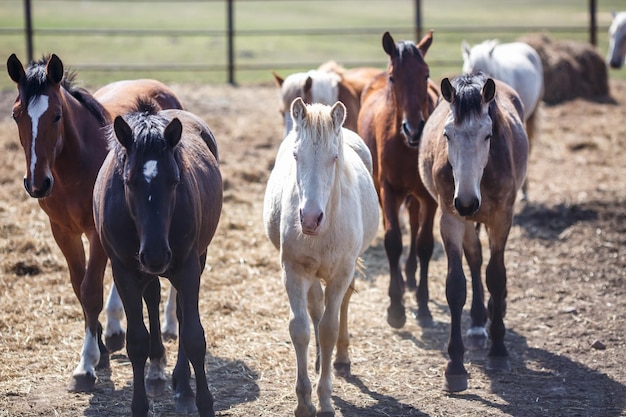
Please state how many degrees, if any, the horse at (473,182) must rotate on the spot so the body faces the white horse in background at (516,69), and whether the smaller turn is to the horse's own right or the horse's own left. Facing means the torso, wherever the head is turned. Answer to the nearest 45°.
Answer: approximately 180°

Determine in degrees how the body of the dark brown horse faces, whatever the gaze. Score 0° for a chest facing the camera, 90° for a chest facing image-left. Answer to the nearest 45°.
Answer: approximately 0°

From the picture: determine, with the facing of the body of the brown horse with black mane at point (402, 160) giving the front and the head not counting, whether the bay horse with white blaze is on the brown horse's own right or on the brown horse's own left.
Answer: on the brown horse's own right

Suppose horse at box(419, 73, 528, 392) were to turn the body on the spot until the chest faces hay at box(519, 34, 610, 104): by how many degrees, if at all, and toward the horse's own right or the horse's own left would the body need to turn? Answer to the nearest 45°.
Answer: approximately 180°

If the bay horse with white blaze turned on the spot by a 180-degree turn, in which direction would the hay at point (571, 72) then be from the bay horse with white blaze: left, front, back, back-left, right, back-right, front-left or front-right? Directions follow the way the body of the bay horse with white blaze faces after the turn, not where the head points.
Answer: front

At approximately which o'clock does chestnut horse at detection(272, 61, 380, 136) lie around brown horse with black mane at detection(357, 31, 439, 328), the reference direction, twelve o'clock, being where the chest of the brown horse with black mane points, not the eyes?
The chestnut horse is roughly at 5 o'clock from the brown horse with black mane.

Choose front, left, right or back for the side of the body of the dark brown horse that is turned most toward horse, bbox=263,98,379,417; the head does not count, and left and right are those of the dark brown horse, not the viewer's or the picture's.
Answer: left
